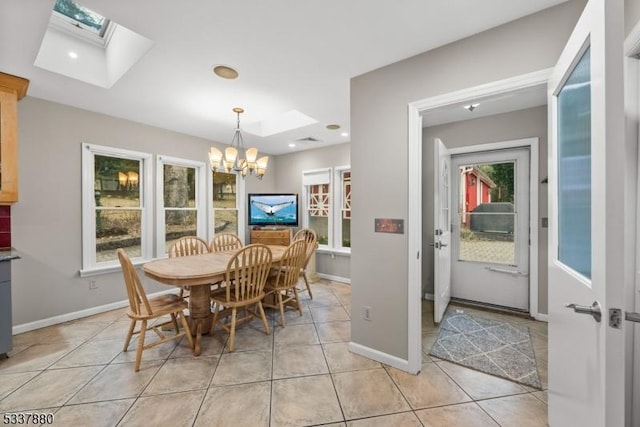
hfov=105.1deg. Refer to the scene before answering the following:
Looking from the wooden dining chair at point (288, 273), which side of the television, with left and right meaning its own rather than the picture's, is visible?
front

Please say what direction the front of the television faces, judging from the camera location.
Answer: facing the viewer

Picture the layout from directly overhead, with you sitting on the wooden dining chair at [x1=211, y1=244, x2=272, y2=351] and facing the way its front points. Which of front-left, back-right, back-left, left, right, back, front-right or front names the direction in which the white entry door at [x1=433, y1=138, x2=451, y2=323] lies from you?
back-right

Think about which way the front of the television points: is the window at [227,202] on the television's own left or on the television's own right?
on the television's own right

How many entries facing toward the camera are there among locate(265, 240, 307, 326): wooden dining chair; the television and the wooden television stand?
2

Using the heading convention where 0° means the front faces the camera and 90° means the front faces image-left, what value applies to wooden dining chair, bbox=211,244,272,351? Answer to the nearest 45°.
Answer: approximately 135°

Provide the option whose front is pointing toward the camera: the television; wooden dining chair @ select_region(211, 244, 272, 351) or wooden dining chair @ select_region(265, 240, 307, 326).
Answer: the television

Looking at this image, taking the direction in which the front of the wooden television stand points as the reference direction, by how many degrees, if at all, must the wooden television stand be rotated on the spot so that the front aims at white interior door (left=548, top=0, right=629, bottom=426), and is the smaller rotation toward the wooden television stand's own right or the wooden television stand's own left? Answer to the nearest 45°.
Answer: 0° — it already faces it

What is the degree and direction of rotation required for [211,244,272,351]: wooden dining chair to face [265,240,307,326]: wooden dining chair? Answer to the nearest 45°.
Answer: approximately 90° to its right

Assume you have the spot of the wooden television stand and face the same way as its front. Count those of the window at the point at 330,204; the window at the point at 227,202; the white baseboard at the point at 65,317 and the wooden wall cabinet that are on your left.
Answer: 1

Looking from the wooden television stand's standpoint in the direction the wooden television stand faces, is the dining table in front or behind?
in front

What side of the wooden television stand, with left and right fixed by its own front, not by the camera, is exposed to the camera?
front

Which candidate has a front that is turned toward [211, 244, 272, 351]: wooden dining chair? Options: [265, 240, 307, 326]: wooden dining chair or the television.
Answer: the television
